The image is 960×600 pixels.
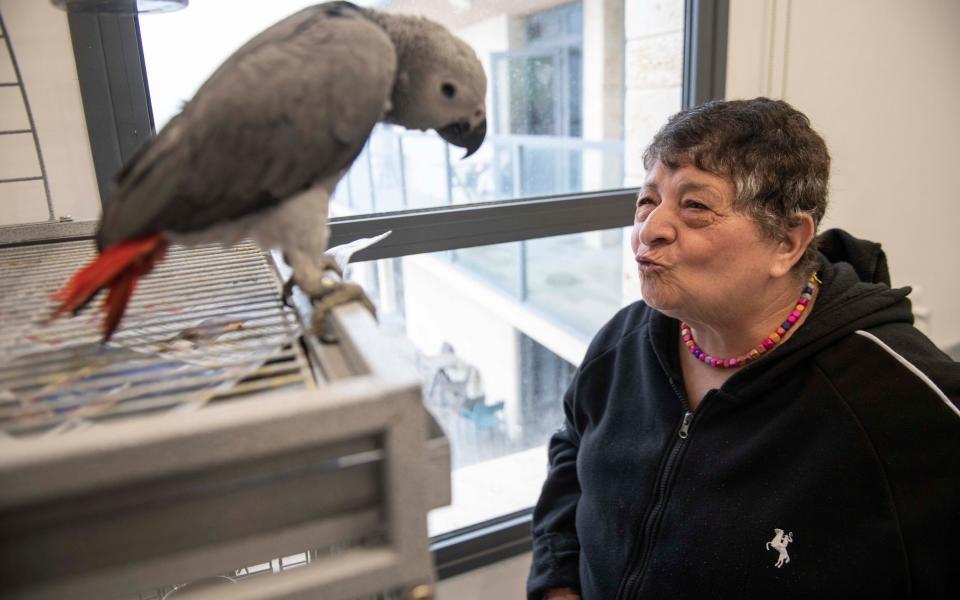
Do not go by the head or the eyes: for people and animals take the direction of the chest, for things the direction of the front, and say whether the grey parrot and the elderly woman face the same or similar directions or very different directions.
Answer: very different directions

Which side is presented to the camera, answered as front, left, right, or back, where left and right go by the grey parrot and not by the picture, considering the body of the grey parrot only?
right

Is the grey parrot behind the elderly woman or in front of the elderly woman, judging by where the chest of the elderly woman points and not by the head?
in front

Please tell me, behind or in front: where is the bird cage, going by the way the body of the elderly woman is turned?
in front

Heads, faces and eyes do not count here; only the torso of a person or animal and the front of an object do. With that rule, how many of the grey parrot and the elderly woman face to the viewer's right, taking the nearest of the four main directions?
1

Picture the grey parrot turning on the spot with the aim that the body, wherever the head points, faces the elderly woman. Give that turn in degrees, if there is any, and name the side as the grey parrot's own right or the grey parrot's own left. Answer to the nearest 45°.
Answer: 0° — it already faces them
